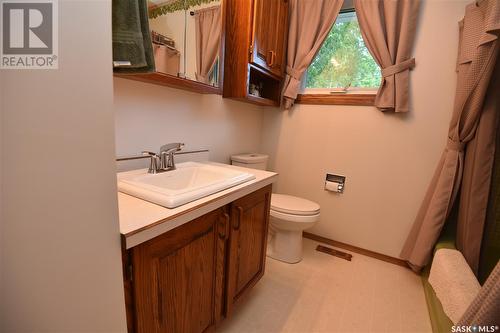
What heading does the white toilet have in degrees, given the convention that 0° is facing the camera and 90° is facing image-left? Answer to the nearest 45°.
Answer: approximately 315°

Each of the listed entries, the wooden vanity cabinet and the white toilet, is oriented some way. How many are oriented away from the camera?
0

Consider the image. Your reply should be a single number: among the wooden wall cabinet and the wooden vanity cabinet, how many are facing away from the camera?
0

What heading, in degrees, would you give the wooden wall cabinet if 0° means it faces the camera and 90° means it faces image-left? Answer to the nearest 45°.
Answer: approximately 315°

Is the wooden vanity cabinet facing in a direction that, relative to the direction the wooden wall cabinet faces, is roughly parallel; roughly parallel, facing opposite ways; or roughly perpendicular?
roughly parallel

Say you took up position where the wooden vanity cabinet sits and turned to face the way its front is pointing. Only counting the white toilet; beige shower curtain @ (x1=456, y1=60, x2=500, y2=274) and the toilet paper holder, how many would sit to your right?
0

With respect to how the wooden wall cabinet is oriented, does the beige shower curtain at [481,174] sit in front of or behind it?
in front

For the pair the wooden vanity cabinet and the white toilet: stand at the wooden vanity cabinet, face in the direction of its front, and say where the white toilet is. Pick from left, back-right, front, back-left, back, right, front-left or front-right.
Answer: left

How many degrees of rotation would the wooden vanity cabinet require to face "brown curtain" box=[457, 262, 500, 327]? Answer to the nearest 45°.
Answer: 0° — it already faces it

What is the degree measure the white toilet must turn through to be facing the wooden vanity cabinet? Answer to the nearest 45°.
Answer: approximately 45° to its right
